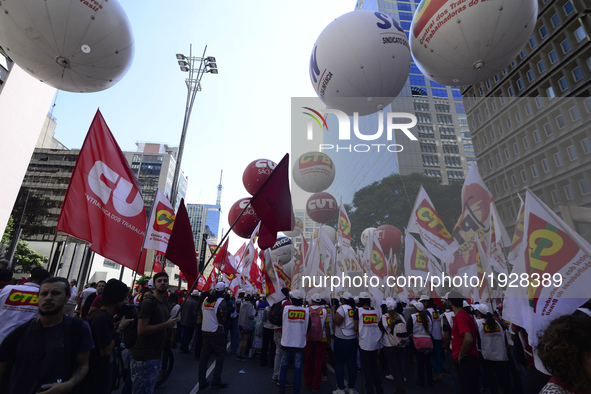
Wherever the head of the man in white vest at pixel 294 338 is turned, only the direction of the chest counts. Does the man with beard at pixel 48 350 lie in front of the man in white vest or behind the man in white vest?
behind

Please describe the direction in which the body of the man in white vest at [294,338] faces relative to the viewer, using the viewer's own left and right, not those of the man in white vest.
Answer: facing away from the viewer

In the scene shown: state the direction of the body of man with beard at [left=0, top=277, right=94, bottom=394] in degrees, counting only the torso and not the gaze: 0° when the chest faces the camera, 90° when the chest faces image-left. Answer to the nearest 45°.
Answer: approximately 0°

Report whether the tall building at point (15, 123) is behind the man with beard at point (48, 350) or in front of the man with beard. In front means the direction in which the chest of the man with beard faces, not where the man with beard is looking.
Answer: behind
